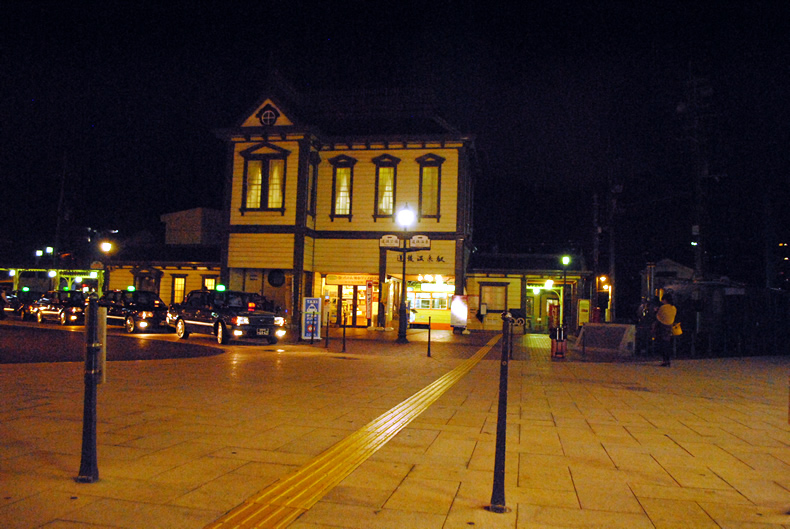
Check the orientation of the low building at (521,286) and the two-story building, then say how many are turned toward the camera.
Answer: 2

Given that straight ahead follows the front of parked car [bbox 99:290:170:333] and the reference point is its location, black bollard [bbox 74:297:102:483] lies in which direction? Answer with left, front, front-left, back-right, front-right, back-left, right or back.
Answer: front-right

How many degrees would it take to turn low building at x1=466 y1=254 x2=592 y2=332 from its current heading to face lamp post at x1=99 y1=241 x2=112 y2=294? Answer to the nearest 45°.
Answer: approximately 90° to its right

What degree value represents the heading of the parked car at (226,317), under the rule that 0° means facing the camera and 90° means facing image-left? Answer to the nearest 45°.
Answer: approximately 315°

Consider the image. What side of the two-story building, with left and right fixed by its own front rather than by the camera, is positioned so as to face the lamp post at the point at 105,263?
right

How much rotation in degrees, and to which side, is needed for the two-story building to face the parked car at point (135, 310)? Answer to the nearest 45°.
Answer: approximately 45° to its right

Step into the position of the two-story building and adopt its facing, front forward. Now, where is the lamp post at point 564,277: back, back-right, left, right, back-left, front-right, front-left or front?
left

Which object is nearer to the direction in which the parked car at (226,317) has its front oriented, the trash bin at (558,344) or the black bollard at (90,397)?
the trash bin

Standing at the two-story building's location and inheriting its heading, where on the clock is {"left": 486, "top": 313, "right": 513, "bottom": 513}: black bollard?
The black bollard is roughly at 12 o'clock from the two-story building.

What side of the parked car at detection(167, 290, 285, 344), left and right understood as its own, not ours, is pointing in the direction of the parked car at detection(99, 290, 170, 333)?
back

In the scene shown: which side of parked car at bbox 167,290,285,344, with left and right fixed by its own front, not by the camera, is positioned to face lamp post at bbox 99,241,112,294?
back

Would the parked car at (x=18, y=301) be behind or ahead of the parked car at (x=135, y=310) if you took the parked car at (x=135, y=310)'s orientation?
behind

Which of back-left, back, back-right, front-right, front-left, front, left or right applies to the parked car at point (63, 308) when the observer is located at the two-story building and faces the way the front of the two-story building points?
right

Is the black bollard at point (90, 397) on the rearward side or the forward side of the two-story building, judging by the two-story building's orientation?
on the forward side

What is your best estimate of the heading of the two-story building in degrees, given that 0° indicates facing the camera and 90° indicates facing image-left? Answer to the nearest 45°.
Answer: approximately 0°

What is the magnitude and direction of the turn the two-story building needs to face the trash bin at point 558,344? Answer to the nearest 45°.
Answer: approximately 45° to its left

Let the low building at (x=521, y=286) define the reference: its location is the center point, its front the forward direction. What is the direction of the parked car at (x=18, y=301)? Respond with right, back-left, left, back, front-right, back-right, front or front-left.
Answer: right
